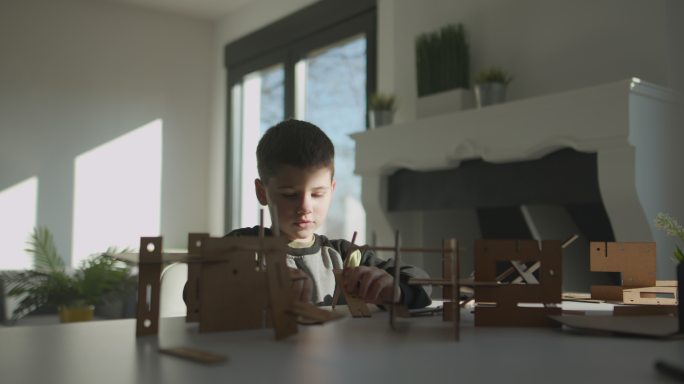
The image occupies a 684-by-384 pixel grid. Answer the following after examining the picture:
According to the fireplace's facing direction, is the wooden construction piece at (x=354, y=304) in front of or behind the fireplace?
in front

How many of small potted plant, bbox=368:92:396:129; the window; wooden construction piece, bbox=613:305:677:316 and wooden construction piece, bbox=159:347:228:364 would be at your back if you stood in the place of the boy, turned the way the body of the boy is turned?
2

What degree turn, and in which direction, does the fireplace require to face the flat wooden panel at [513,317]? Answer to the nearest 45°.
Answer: approximately 45° to its left

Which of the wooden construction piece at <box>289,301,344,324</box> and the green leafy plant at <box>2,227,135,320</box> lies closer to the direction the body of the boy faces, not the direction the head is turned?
the wooden construction piece

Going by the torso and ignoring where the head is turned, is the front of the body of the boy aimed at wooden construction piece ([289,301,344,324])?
yes

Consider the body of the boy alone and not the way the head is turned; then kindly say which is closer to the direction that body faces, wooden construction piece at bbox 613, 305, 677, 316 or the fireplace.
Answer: the wooden construction piece

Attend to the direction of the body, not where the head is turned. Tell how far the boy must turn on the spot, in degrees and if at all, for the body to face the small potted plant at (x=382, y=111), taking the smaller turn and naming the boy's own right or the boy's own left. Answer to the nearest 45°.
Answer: approximately 180°

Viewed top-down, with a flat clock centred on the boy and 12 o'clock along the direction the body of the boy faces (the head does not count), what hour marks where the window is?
The window is roughly at 6 o'clock from the boy.

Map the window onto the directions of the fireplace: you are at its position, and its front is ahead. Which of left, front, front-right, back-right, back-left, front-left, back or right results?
right

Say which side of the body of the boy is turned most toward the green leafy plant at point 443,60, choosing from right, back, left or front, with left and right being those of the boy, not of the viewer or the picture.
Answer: back
